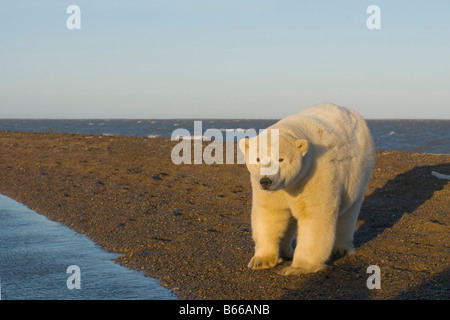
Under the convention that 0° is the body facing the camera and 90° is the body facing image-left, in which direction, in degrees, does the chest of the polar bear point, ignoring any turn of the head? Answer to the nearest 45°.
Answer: approximately 45°
